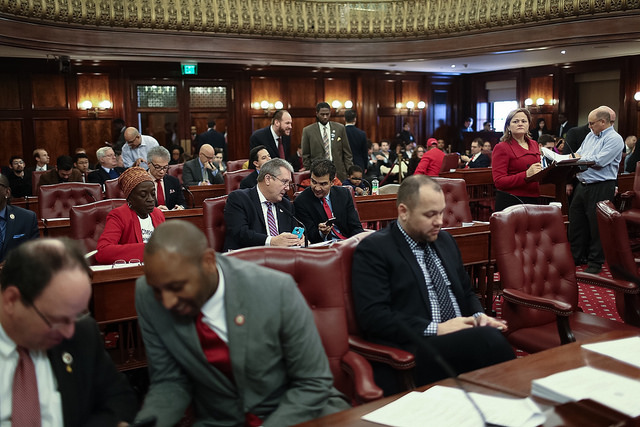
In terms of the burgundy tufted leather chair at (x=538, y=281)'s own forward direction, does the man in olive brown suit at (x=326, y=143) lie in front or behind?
behind

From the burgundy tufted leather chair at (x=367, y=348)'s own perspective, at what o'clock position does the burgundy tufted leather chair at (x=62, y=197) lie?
the burgundy tufted leather chair at (x=62, y=197) is roughly at 6 o'clock from the burgundy tufted leather chair at (x=367, y=348).

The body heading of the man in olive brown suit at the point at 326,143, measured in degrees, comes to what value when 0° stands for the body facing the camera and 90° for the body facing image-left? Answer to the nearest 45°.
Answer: approximately 0°

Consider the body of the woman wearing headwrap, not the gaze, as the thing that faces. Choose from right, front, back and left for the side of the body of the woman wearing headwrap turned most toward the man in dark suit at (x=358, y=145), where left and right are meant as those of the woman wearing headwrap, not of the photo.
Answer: left

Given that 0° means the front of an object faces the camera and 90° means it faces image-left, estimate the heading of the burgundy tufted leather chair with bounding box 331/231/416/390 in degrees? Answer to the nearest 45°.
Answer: approximately 315°

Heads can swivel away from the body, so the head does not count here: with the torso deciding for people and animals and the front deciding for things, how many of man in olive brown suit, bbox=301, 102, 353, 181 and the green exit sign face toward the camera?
2

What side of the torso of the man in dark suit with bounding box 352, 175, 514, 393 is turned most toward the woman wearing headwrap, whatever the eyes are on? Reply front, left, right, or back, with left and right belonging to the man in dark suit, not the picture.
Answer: back

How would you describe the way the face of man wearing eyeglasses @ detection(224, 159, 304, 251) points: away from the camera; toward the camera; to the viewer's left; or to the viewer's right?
to the viewer's right
